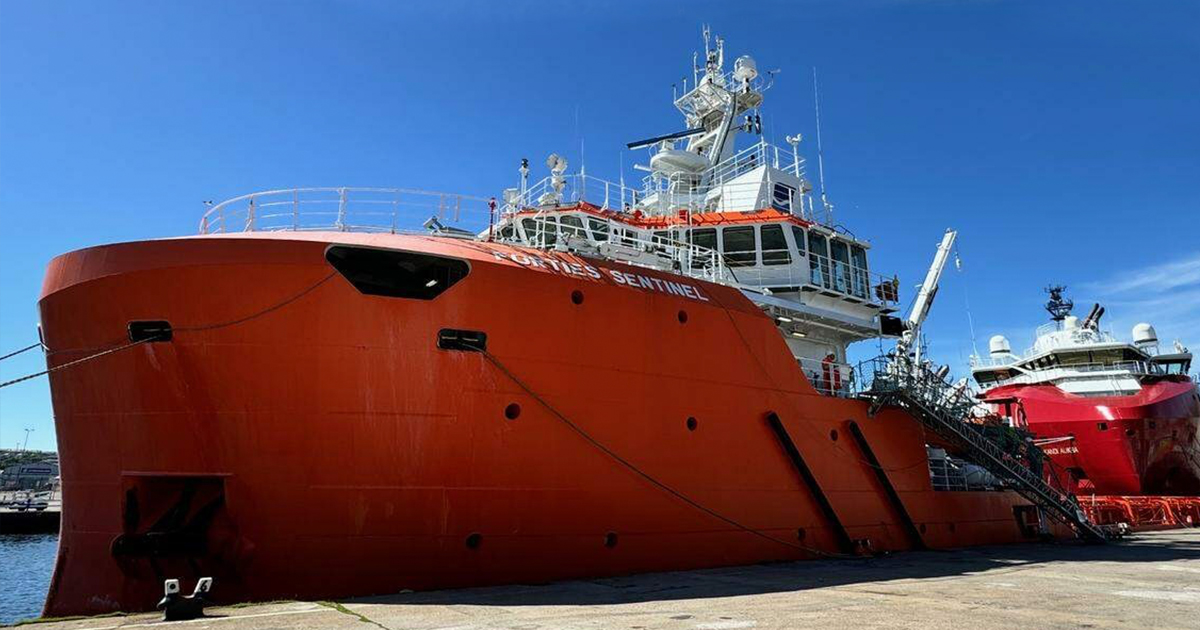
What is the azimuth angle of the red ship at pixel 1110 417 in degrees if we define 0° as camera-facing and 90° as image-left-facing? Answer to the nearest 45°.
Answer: approximately 0°

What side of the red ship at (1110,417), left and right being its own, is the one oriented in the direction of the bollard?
front
